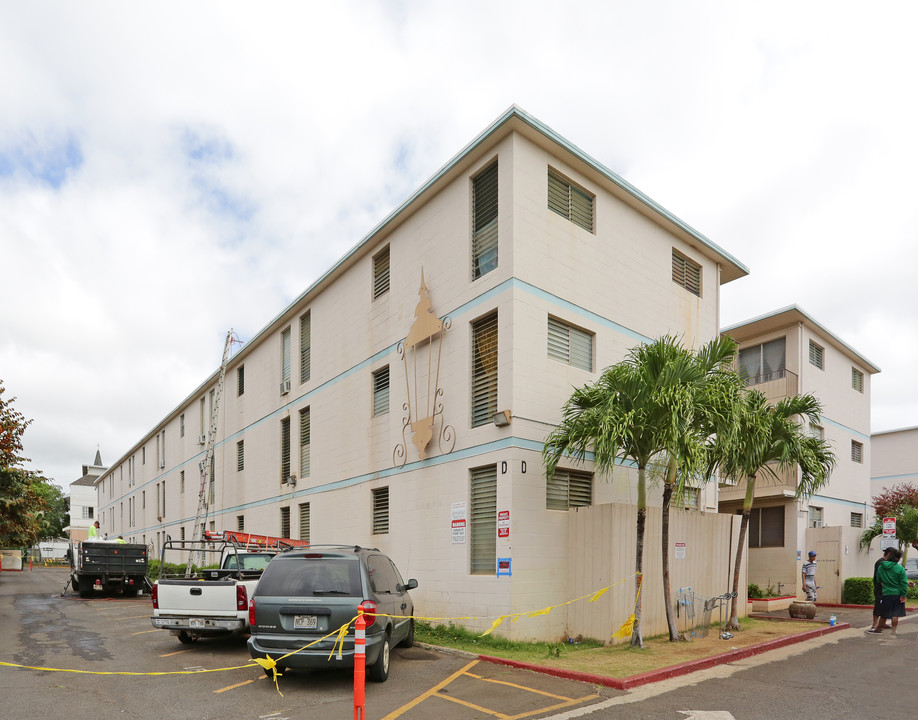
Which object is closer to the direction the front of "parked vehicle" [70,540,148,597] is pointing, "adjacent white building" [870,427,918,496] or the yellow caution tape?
the adjacent white building

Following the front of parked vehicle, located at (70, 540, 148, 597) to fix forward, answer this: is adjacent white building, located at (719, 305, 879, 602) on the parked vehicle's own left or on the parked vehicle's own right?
on the parked vehicle's own right

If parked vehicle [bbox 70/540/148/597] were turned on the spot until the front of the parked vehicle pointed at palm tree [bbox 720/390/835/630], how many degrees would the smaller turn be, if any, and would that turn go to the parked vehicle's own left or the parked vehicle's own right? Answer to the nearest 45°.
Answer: approximately 135° to the parked vehicle's own right

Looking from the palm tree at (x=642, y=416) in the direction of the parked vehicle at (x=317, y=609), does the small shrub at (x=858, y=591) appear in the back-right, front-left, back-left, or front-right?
back-right

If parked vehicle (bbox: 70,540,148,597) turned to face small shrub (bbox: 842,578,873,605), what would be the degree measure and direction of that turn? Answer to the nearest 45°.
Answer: approximately 135° to its right

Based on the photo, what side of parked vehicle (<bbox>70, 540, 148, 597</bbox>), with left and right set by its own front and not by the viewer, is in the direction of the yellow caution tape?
back

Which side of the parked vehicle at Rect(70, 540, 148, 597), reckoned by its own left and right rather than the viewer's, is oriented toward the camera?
back

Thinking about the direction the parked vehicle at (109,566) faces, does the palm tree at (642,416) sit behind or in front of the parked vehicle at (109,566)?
behind

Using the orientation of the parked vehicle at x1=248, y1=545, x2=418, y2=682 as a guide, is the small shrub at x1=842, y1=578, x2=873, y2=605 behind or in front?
in front

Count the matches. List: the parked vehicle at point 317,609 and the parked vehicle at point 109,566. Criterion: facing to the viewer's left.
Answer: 0

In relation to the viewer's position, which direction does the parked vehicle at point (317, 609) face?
facing away from the viewer and to the right of the viewer
